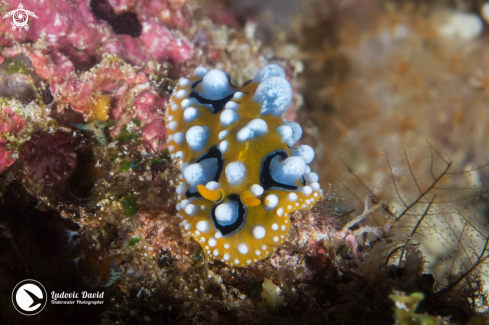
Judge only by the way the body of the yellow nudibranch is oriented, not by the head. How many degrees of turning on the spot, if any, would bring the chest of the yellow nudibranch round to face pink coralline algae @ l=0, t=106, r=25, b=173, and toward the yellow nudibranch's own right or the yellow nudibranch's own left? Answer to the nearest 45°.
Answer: approximately 90° to the yellow nudibranch's own right

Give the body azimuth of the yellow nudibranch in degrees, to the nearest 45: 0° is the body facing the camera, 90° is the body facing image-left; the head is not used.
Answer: approximately 0°
